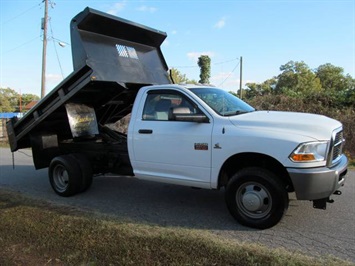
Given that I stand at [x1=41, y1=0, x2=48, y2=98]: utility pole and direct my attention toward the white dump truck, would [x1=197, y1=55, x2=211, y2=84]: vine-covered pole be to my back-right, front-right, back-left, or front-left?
back-left

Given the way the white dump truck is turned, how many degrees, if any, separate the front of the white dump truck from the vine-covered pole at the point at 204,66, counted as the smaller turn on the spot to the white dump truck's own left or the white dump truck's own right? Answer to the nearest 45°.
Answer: approximately 135° to the white dump truck's own left

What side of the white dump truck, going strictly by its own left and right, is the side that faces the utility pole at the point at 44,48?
back

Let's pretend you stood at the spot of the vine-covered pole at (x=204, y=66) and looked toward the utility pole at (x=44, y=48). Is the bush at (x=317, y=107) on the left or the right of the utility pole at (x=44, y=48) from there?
left

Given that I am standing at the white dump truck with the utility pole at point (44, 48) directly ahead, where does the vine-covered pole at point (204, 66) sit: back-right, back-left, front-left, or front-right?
front-right

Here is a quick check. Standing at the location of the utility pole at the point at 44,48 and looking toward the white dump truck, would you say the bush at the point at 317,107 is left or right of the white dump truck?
left

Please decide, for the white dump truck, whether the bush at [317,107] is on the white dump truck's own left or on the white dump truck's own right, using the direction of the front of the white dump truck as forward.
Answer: on the white dump truck's own left

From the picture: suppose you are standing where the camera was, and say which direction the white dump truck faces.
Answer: facing the viewer and to the right of the viewer
